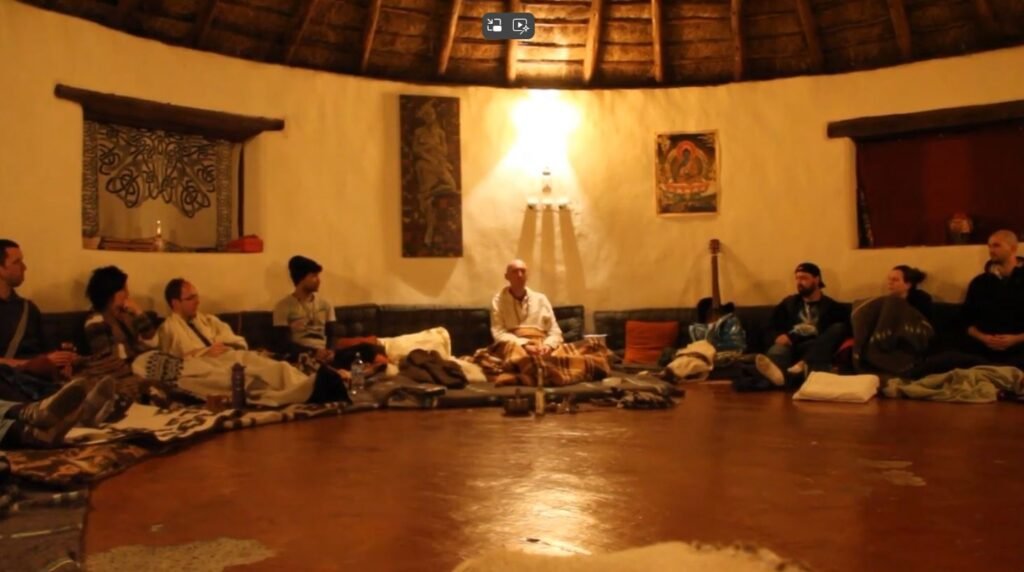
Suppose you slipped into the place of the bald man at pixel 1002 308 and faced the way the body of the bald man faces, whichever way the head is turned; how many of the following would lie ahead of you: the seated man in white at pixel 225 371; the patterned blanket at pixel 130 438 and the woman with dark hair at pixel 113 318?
3

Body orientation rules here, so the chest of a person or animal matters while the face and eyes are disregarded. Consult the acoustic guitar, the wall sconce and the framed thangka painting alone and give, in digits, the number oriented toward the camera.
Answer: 3

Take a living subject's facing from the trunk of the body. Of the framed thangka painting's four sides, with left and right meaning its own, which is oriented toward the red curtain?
left

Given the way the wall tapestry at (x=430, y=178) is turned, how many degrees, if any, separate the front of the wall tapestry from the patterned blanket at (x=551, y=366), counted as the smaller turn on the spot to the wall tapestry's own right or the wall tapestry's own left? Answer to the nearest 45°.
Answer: approximately 45° to the wall tapestry's own left

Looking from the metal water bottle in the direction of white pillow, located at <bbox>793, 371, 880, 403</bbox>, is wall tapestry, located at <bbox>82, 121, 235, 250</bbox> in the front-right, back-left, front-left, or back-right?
back-left

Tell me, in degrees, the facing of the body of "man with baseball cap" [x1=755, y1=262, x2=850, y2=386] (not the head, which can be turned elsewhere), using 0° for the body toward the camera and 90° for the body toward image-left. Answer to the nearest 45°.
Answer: approximately 45°

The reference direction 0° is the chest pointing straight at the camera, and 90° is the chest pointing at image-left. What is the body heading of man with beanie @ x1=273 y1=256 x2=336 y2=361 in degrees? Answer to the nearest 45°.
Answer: approximately 315°

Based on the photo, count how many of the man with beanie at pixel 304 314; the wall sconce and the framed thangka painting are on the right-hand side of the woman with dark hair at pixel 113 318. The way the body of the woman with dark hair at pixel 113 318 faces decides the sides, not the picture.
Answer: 0

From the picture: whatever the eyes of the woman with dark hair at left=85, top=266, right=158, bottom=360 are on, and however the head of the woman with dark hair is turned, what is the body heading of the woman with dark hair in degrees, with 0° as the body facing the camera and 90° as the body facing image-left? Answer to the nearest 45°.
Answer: approximately 315°

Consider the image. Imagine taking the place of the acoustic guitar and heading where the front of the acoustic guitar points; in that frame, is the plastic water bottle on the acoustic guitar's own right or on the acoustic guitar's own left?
on the acoustic guitar's own right

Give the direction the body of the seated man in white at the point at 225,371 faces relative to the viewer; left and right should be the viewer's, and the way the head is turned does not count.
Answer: facing the viewer and to the right of the viewer

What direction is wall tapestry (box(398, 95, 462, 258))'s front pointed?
toward the camera

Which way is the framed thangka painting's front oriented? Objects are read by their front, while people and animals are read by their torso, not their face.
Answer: toward the camera

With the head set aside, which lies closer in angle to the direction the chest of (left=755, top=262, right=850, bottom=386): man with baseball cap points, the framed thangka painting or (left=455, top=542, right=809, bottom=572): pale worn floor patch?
the pale worn floor patch

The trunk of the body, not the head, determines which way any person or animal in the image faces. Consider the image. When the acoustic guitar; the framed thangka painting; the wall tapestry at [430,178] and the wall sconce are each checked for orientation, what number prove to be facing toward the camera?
4

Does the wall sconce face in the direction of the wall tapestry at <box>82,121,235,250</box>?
no

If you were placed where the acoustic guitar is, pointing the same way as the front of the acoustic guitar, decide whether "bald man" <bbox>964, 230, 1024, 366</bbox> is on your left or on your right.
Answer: on your left

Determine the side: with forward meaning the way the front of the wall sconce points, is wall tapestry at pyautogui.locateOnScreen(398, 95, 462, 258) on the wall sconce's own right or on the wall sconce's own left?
on the wall sconce's own right

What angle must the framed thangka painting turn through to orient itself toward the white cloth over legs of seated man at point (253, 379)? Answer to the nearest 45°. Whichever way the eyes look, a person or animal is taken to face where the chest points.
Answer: approximately 45° to its right

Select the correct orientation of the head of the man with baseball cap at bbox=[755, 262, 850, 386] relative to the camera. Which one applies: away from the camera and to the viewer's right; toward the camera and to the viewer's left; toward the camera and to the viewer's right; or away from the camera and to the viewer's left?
toward the camera and to the viewer's left

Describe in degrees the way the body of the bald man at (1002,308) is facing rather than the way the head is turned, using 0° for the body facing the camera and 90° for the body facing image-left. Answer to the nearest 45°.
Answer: approximately 45°
